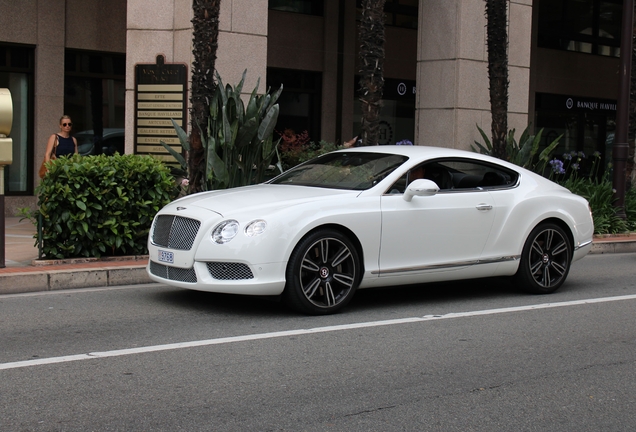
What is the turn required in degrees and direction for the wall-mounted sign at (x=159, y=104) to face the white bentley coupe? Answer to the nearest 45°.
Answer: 0° — it already faces it

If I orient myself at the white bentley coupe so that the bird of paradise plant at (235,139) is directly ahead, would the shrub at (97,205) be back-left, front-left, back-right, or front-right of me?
front-left

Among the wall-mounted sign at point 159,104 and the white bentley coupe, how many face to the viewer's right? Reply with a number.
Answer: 0

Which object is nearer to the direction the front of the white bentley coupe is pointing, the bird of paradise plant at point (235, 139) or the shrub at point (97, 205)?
the shrub

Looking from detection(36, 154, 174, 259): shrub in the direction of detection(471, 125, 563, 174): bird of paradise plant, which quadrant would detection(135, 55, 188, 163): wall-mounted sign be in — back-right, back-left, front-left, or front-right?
front-left

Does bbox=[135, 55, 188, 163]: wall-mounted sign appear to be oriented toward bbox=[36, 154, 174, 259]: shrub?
yes

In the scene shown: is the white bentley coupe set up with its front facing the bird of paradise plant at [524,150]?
no

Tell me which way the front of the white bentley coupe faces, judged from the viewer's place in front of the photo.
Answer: facing the viewer and to the left of the viewer

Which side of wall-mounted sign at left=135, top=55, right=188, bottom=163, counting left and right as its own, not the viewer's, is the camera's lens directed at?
front

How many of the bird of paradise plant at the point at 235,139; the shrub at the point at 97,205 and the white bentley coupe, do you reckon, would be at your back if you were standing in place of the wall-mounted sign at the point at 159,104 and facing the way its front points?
0

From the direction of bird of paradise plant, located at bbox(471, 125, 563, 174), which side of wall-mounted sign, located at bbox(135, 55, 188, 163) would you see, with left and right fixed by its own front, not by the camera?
left

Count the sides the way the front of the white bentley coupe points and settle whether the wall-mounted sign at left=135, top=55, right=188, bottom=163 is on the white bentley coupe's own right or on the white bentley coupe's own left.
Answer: on the white bentley coupe's own right

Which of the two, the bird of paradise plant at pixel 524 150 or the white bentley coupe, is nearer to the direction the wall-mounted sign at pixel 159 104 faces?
the white bentley coupe
